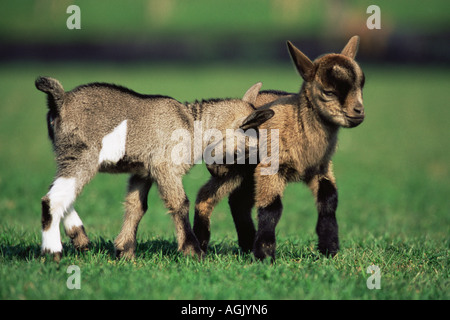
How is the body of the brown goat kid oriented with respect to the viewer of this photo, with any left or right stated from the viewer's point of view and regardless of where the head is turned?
facing the viewer and to the right of the viewer

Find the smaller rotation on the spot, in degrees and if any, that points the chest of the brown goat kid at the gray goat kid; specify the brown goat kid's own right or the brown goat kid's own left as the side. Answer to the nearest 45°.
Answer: approximately 135° to the brown goat kid's own right

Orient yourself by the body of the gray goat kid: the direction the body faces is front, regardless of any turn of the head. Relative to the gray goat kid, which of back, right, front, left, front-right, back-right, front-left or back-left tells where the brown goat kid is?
front

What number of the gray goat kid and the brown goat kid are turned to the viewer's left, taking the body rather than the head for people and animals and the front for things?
0

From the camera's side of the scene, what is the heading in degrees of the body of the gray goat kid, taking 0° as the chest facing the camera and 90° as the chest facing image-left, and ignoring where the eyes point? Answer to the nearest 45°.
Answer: approximately 270°
